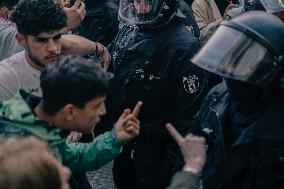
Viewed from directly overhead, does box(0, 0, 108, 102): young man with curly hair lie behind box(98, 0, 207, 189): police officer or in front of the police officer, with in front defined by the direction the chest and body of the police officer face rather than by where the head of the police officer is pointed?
in front

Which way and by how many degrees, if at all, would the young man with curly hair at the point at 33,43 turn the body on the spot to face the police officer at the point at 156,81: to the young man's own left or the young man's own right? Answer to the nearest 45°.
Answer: approximately 45° to the young man's own left

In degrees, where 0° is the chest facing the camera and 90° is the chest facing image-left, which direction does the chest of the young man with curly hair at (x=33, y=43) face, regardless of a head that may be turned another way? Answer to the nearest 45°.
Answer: approximately 315°

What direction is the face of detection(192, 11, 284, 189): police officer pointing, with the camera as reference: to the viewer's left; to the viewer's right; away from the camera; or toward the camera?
to the viewer's left

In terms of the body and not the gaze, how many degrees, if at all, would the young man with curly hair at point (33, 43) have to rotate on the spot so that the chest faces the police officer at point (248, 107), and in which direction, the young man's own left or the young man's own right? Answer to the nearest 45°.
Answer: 0° — they already face them

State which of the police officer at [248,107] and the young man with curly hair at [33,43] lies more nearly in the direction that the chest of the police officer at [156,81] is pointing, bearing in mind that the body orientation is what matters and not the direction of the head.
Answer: the young man with curly hair

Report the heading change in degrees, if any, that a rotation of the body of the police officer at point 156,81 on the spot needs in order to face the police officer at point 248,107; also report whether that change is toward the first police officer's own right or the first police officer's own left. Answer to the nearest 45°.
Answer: approximately 90° to the first police officer's own left

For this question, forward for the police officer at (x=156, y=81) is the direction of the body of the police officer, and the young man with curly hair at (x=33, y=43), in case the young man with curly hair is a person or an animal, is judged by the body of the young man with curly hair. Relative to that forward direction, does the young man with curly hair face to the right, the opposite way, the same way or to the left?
to the left

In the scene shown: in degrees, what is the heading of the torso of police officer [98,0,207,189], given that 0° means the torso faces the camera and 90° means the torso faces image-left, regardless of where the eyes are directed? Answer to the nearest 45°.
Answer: approximately 45°
